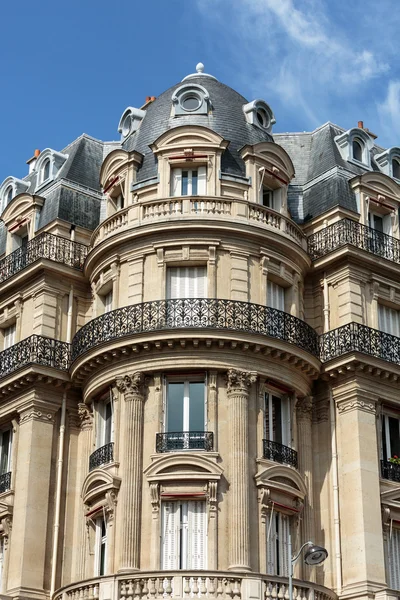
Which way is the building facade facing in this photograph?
toward the camera
